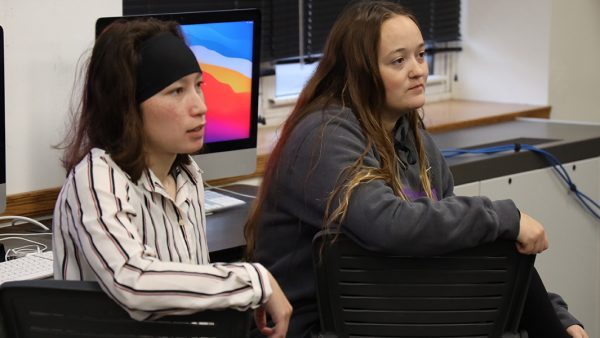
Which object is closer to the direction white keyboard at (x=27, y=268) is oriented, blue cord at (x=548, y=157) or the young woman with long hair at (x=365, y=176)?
the young woman with long hair

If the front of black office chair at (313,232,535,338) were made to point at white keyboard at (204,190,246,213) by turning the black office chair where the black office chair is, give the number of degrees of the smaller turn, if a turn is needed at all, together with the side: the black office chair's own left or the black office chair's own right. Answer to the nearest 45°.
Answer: approximately 45° to the black office chair's own left

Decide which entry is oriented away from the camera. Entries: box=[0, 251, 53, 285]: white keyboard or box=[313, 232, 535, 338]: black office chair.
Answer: the black office chair

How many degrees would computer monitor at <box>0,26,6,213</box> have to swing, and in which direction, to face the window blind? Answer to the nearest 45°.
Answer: approximately 90° to its left

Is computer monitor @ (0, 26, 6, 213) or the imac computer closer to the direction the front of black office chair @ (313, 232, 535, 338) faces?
the imac computer

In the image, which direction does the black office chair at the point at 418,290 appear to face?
away from the camera

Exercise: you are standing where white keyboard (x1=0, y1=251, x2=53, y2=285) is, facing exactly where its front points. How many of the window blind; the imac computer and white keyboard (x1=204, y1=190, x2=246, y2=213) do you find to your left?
3

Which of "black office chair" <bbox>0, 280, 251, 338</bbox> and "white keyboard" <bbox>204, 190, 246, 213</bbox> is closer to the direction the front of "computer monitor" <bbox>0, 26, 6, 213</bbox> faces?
the black office chair

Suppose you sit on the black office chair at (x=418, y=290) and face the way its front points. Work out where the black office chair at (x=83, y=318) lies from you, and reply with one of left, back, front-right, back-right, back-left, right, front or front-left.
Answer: back-left

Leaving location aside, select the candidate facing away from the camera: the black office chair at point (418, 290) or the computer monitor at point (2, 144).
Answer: the black office chair

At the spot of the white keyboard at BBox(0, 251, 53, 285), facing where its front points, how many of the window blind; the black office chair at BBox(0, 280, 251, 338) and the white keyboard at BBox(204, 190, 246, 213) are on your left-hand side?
2

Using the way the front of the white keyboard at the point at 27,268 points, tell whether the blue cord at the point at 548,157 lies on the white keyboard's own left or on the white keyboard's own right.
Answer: on the white keyboard's own left
